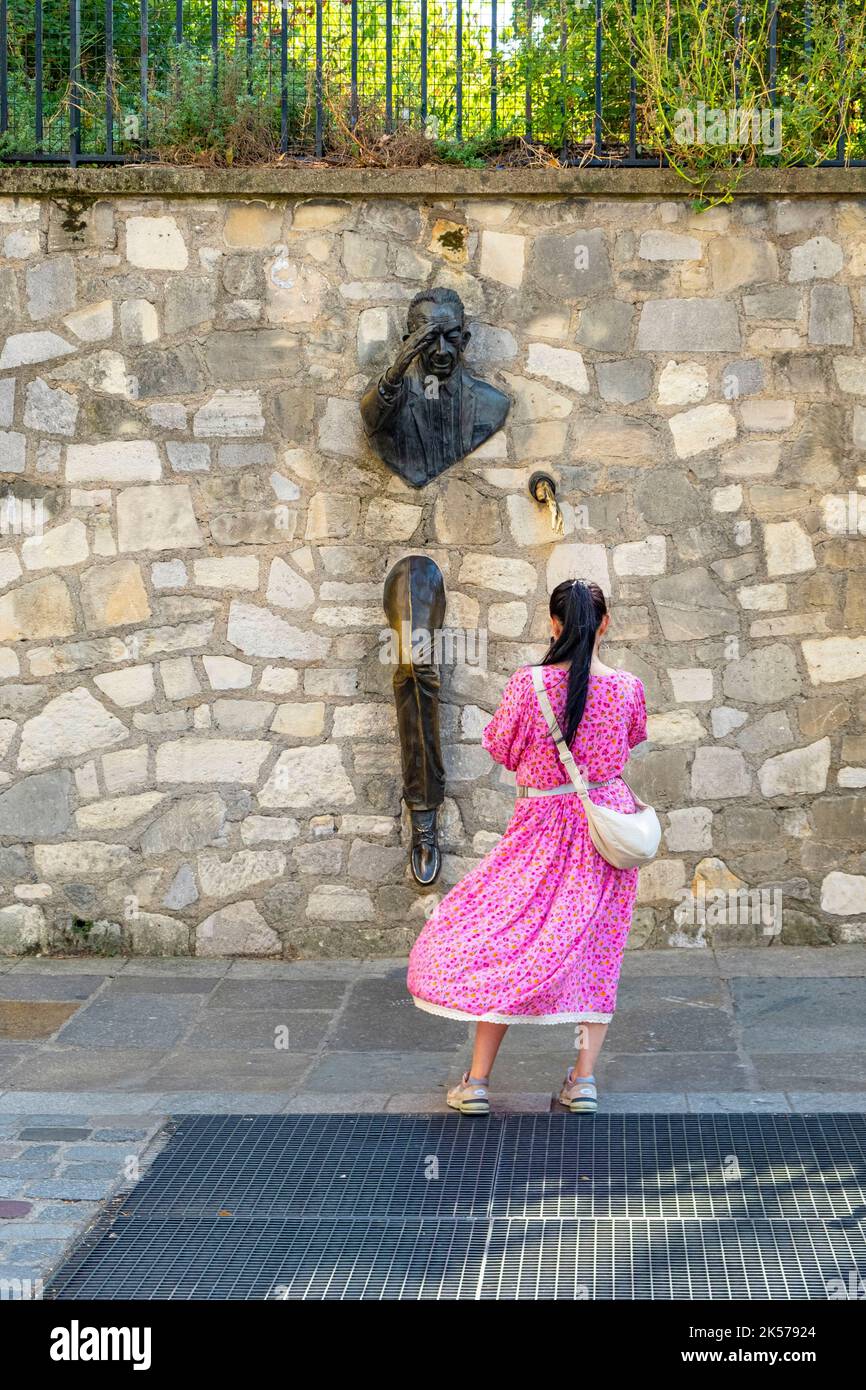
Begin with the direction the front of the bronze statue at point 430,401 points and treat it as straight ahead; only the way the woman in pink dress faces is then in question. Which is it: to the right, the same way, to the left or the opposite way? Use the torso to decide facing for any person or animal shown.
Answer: the opposite way

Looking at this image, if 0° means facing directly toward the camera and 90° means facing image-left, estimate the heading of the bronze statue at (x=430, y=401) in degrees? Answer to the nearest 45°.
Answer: approximately 0°

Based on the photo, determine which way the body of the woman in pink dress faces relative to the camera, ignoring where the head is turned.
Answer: away from the camera

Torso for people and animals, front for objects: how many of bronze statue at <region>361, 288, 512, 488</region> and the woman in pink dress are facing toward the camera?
1

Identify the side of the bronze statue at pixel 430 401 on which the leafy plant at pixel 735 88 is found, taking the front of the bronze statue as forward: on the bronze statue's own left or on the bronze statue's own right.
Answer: on the bronze statue's own left

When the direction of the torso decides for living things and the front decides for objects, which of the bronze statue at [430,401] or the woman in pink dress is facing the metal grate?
the bronze statue

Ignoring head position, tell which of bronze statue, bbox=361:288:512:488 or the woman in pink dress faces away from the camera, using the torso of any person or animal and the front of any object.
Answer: the woman in pink dress

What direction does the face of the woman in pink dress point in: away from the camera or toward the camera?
away from the camera
